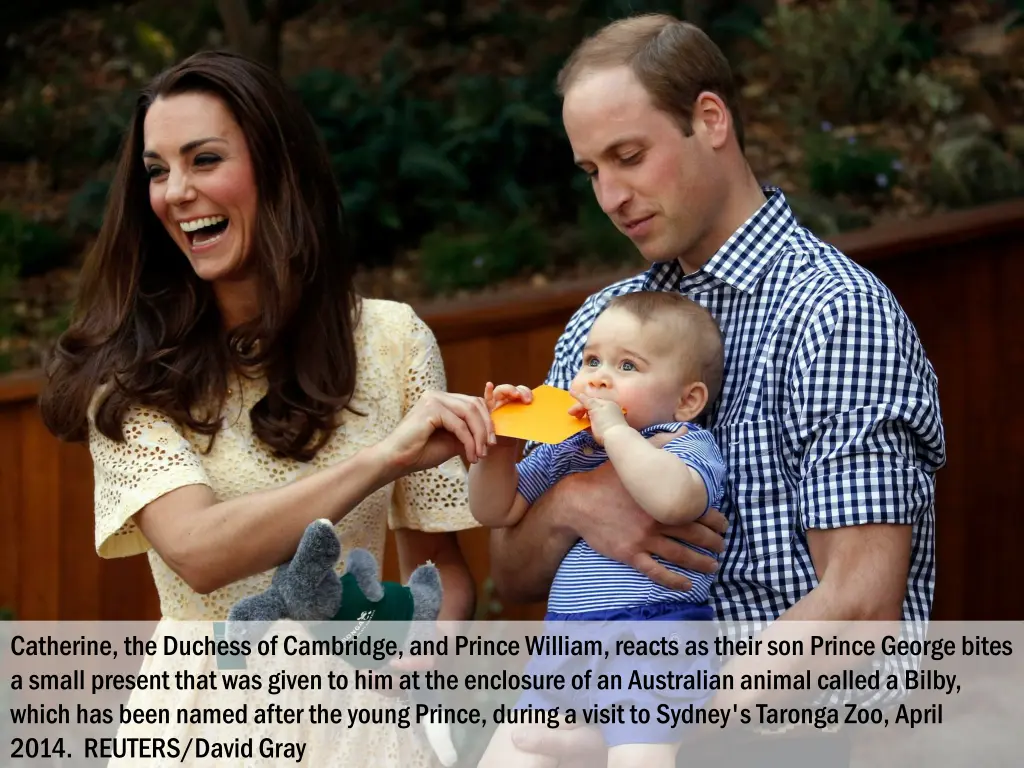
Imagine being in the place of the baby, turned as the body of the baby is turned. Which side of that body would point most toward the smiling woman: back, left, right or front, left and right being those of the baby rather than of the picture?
right

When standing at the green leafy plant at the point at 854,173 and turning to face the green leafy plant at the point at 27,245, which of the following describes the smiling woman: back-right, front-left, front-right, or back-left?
front-left

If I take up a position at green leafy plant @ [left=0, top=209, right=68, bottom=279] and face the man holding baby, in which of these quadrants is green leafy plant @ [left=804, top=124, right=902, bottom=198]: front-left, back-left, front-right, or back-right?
front-left

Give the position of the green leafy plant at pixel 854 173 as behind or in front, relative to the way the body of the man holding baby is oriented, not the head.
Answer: behind

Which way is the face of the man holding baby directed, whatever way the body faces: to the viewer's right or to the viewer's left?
to the viewer's left

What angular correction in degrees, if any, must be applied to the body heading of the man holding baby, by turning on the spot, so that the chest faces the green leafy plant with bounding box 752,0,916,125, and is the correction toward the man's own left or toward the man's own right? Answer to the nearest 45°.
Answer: approximately 135° to the man's own right

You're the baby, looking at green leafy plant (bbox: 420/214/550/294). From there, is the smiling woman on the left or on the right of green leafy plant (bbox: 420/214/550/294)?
left

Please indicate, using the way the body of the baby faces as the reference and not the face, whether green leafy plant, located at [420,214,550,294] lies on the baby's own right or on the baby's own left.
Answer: on the baby's own right

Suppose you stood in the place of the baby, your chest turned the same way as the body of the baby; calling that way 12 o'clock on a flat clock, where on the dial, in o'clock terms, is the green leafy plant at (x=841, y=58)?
The green leafy plant is roughly at 5 o'clock from the baby.

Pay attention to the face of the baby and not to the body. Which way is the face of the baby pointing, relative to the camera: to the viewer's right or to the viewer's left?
to the viewer's left

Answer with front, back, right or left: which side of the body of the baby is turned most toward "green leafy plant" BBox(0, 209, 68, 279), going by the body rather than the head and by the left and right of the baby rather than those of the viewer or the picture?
right

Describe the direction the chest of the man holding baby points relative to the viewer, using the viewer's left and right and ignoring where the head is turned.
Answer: facing the viewer and to the left of the viewer

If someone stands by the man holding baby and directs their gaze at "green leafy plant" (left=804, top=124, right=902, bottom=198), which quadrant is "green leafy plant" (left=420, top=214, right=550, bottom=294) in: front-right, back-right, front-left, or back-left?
front-left
